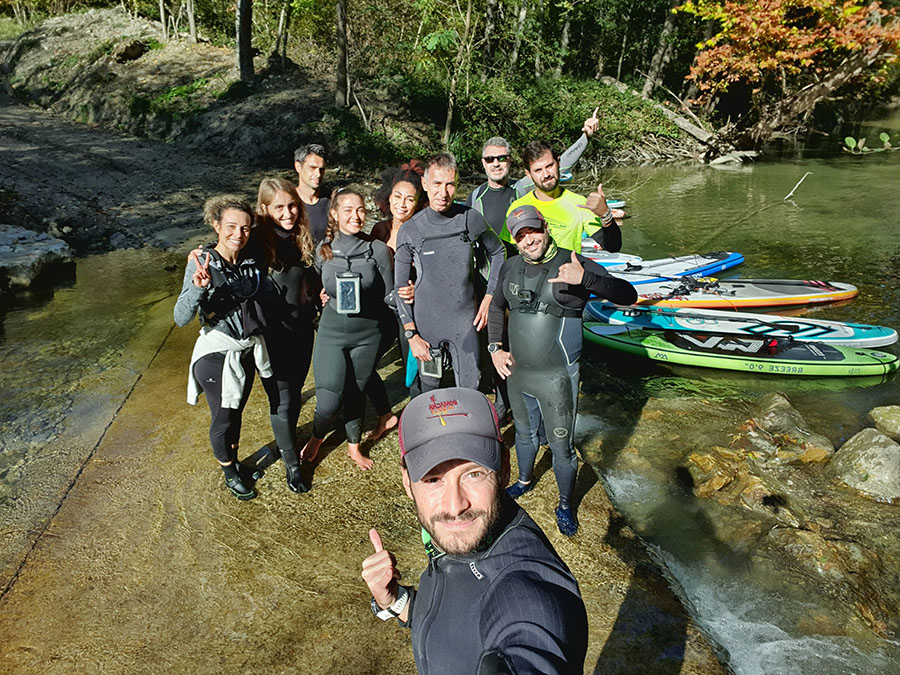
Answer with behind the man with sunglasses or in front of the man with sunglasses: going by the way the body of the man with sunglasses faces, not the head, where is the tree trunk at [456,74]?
behind

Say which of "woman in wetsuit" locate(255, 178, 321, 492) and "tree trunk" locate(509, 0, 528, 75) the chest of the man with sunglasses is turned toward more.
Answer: the woman in wetsuit

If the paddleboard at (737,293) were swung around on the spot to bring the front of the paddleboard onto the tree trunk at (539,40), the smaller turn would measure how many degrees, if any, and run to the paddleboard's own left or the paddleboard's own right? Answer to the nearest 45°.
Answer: approximately 135° to the paddleboard's own left

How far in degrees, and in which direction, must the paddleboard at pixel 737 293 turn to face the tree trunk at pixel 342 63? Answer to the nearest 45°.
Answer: approximately 135° to its left

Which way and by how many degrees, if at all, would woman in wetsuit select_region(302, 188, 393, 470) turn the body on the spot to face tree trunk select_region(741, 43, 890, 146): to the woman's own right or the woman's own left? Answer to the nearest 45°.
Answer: approximately 135° to the woman's own left

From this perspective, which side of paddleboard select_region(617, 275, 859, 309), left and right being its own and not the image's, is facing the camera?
right

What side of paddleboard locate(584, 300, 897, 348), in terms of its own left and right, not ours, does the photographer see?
right

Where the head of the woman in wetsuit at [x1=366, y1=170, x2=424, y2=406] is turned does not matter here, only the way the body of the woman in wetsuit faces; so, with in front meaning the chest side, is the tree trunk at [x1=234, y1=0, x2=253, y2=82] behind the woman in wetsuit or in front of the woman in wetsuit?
behind

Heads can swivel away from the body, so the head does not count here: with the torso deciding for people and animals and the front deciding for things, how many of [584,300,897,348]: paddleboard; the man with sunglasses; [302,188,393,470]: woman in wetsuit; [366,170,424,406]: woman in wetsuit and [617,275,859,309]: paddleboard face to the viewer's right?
2

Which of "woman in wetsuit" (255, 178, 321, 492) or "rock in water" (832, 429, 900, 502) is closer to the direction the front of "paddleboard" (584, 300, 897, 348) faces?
the rock in water
